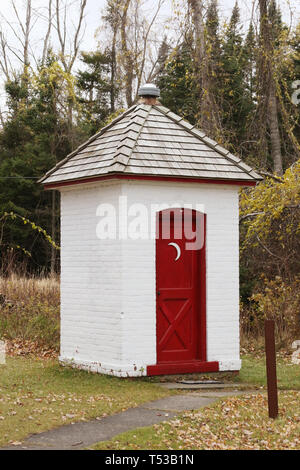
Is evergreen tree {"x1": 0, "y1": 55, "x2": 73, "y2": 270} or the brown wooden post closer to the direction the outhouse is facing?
the brown wooden post

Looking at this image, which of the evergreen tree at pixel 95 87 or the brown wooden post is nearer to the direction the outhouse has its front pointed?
the brown wooden post

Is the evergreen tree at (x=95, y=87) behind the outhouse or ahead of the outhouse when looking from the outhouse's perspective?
behind

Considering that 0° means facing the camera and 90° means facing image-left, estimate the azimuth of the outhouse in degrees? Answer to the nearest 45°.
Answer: approximately 315°

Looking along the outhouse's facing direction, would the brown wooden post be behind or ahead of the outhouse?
ahead
